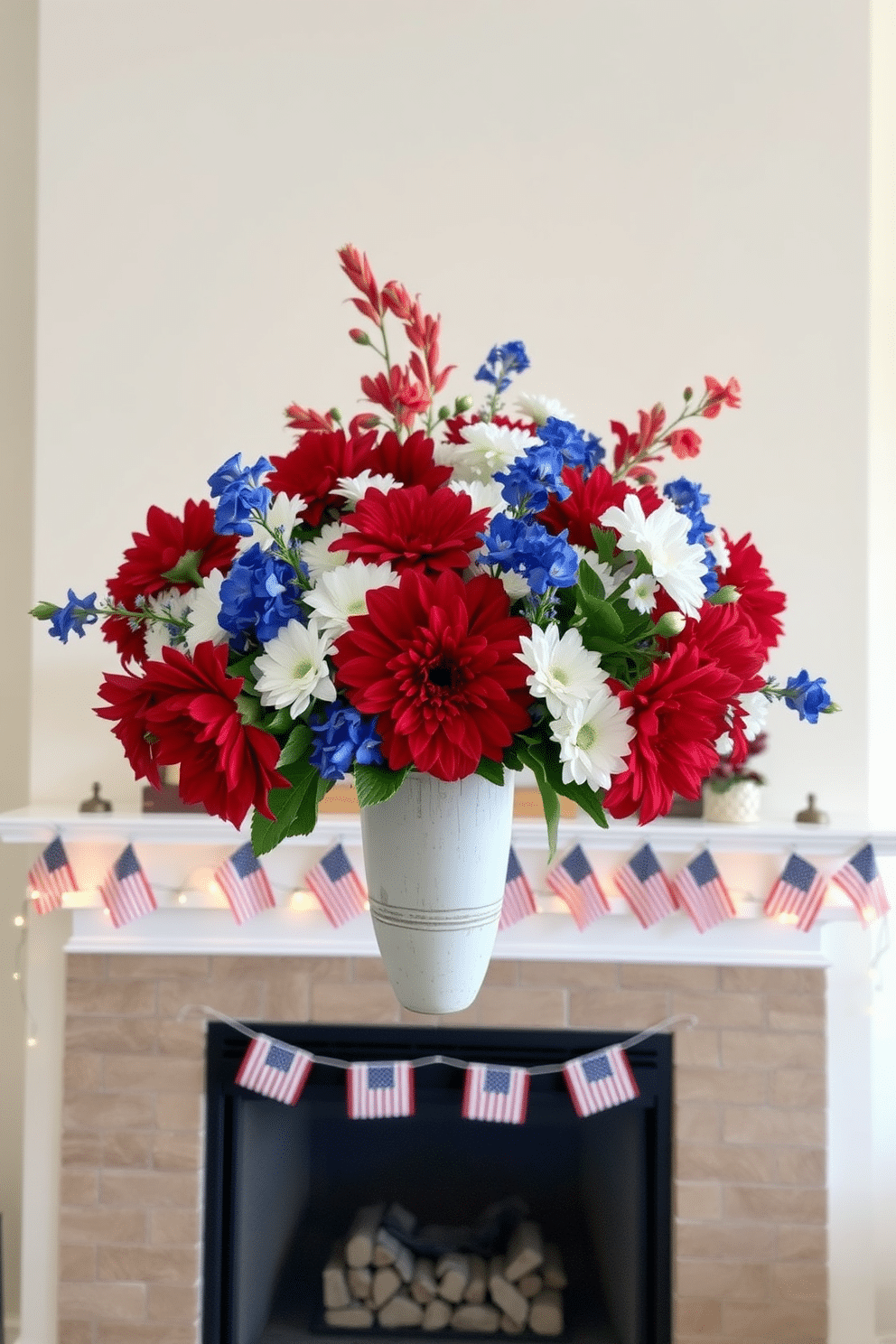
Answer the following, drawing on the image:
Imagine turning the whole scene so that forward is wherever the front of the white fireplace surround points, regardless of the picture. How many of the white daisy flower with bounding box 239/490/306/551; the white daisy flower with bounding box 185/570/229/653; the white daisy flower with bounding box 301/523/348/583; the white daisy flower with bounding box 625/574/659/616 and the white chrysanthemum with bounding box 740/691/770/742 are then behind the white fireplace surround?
0

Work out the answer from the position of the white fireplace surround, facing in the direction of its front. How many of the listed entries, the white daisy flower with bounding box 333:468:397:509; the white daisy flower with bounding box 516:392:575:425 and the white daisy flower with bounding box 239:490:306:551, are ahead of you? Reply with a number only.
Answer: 3

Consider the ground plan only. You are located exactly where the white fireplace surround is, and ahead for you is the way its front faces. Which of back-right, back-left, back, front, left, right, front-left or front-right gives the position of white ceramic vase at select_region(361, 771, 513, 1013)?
front

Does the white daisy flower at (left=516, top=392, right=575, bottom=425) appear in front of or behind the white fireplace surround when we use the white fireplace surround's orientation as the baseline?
in front

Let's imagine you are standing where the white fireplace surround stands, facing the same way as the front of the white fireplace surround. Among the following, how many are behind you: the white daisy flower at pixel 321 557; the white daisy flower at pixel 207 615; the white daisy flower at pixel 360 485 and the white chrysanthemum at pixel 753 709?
0

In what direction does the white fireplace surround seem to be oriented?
toward the camera

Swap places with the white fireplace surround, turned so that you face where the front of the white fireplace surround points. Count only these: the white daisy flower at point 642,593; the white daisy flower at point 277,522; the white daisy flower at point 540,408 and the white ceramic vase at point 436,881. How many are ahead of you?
4

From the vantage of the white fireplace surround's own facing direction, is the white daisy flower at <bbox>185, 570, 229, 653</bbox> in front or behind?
in front

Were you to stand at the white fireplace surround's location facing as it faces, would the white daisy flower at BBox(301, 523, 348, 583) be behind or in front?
in front
